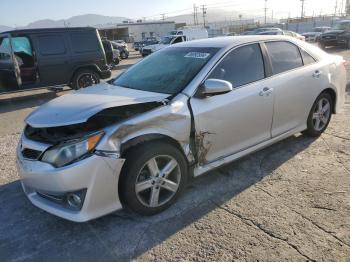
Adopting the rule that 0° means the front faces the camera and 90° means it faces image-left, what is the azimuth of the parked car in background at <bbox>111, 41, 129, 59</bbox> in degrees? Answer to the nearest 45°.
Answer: approximately 315°

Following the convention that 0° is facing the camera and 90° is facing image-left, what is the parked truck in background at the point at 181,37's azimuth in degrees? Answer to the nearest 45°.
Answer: approximately 45°

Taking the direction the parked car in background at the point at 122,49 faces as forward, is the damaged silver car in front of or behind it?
in front

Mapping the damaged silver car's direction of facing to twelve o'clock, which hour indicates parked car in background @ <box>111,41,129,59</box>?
The parked car in background is roughly at 4 o'clock from the damaged silver car.

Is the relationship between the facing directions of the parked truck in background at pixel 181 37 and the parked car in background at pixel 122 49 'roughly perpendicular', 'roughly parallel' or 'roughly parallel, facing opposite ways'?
roughly perpendicular

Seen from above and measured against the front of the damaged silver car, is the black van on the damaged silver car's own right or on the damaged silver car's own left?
on the damaged silver car's own right

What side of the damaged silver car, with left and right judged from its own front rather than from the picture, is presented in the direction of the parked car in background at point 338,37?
back

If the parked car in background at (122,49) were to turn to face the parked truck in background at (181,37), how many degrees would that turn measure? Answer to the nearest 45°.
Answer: approximately 45° to its left
